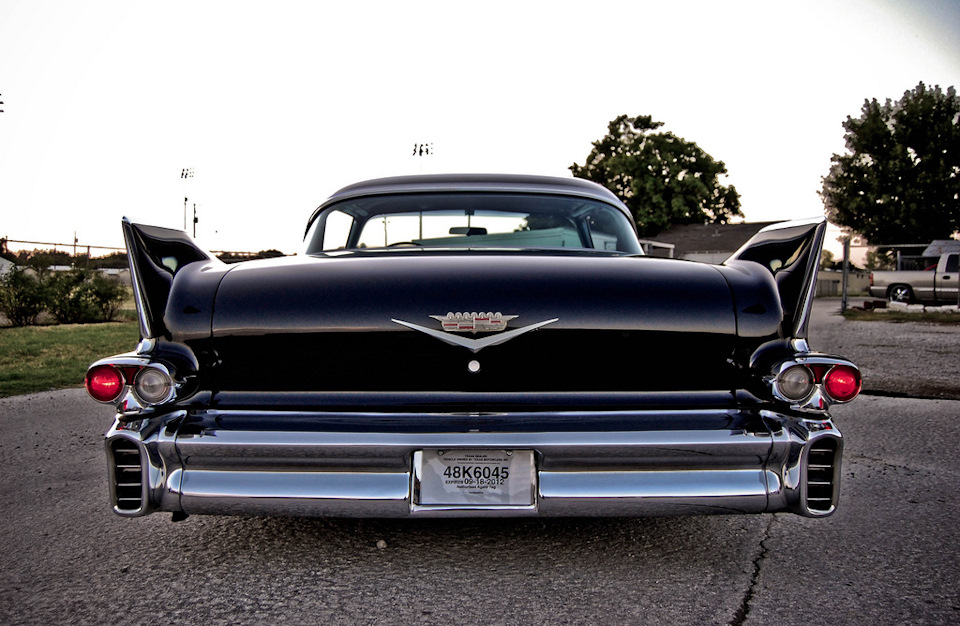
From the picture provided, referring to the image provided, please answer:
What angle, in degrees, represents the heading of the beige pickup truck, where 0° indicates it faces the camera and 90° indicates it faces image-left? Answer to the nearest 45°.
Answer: approximately 270°

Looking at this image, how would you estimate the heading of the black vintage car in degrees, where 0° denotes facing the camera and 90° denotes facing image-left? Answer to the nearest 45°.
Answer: approximately 180°

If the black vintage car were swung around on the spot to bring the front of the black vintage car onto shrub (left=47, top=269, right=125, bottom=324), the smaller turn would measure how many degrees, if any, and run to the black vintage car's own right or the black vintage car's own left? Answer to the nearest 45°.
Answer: approximately 45° to the black vintage car's own left

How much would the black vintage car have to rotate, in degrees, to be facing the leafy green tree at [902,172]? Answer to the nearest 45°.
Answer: approximately 45° to its right

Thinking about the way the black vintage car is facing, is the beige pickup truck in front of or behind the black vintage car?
in front

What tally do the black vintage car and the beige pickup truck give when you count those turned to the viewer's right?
1

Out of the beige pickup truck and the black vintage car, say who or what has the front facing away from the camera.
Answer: the black vintage car

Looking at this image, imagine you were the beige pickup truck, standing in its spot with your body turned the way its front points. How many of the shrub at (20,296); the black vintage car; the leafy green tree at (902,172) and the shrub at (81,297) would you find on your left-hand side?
1

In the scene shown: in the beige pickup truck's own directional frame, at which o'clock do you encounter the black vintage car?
The black vintage car is roughly at 3 o'clock from the beige pickup truck.

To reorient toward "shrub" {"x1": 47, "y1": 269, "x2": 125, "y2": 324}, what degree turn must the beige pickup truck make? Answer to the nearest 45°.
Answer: approximately 135° to its right
